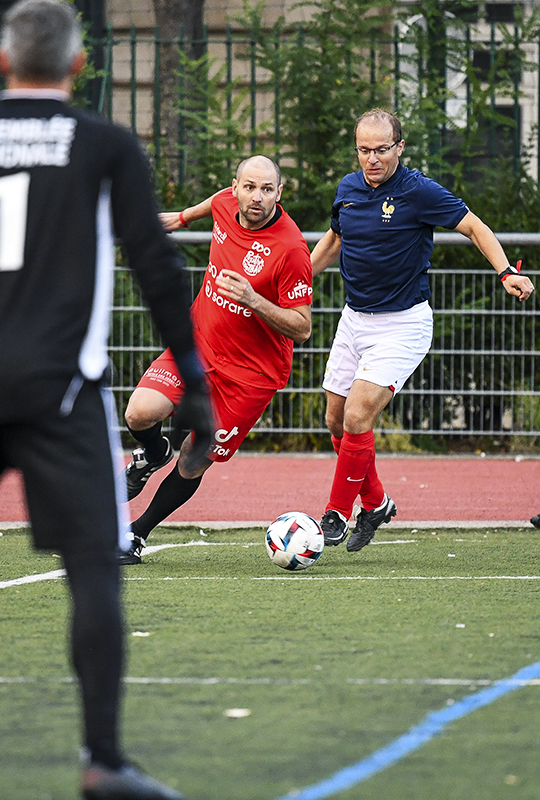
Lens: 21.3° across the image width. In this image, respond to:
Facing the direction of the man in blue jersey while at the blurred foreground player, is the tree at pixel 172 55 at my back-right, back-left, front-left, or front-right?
front-left

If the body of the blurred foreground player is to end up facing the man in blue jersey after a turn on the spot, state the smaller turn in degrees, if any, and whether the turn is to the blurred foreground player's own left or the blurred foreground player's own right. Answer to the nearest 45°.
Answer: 0° — they already face them

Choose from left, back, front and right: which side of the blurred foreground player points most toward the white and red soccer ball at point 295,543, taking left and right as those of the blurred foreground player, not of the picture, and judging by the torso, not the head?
front

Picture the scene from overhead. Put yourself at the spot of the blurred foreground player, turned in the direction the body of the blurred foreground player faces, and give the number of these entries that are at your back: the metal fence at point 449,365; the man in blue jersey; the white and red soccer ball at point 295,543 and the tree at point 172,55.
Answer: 0

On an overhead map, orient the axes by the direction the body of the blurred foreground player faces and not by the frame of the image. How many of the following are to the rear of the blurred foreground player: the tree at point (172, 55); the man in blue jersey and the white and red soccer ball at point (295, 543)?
0

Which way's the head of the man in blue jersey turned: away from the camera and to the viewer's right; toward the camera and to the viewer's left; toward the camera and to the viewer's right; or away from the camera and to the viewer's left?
toward the camera and to the viewer's left

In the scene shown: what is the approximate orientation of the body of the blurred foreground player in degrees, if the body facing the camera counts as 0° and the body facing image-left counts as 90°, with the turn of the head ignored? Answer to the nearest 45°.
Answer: approximately 180°

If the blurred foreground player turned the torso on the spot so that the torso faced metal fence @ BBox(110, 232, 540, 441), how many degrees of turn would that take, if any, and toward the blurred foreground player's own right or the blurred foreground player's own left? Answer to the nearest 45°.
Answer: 0° — they already face it

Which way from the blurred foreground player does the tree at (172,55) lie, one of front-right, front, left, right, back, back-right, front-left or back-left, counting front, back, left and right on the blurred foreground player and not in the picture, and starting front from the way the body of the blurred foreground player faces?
front

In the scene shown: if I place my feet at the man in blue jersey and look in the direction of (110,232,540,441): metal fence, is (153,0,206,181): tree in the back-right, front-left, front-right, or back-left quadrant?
front-left
